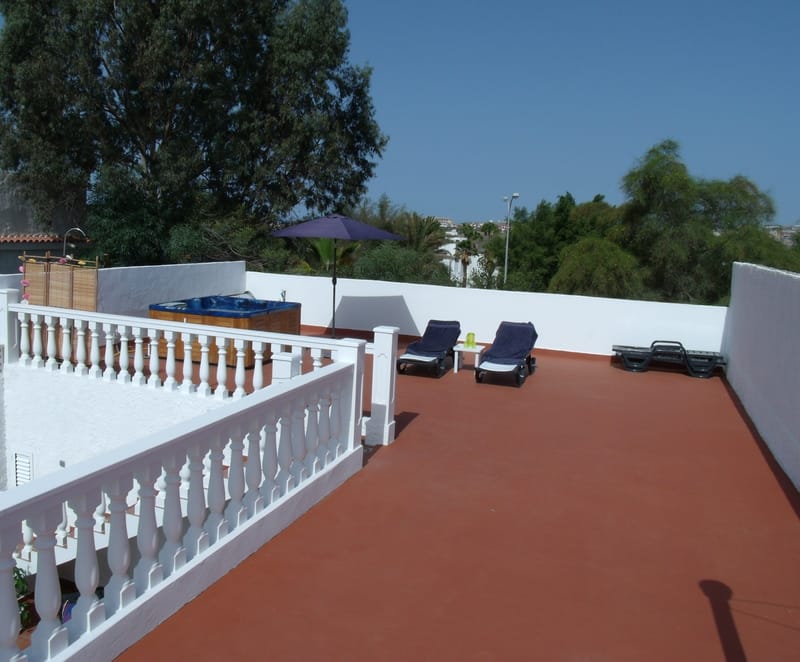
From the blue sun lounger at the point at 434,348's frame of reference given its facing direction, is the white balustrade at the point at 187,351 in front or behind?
in front

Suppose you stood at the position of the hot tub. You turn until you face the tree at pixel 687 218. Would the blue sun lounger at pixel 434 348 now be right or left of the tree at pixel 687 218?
right

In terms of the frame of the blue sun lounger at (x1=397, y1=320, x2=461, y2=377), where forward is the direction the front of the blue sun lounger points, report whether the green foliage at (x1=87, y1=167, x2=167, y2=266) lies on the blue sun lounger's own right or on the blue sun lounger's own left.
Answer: on the blue sun lounger's own right

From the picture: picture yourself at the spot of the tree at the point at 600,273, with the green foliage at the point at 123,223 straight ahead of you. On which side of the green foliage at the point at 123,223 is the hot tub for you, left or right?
left

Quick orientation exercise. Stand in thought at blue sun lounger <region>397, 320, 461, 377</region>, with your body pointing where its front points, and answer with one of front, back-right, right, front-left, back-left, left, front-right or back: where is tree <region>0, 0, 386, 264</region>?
right

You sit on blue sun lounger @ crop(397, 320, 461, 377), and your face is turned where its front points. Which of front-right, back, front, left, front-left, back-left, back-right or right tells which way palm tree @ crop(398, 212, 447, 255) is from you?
back-right

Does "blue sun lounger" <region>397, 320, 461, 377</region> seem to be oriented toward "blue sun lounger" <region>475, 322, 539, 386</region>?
no

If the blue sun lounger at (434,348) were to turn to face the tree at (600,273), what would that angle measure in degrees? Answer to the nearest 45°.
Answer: approximately 180°

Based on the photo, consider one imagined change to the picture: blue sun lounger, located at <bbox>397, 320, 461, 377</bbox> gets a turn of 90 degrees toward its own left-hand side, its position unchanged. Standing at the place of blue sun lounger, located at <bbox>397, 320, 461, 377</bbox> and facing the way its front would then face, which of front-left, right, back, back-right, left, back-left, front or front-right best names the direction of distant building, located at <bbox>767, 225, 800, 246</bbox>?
left

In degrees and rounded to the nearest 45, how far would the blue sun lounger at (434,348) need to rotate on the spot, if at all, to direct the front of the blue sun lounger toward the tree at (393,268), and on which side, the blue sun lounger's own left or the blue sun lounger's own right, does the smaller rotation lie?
approximately 135° to the blue sun lounger's own right

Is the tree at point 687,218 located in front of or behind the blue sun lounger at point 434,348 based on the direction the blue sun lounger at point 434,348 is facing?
behind

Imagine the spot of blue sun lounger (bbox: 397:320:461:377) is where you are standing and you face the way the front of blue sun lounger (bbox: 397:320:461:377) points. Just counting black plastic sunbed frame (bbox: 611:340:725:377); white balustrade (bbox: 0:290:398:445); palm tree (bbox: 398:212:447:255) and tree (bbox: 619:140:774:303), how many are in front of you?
1
